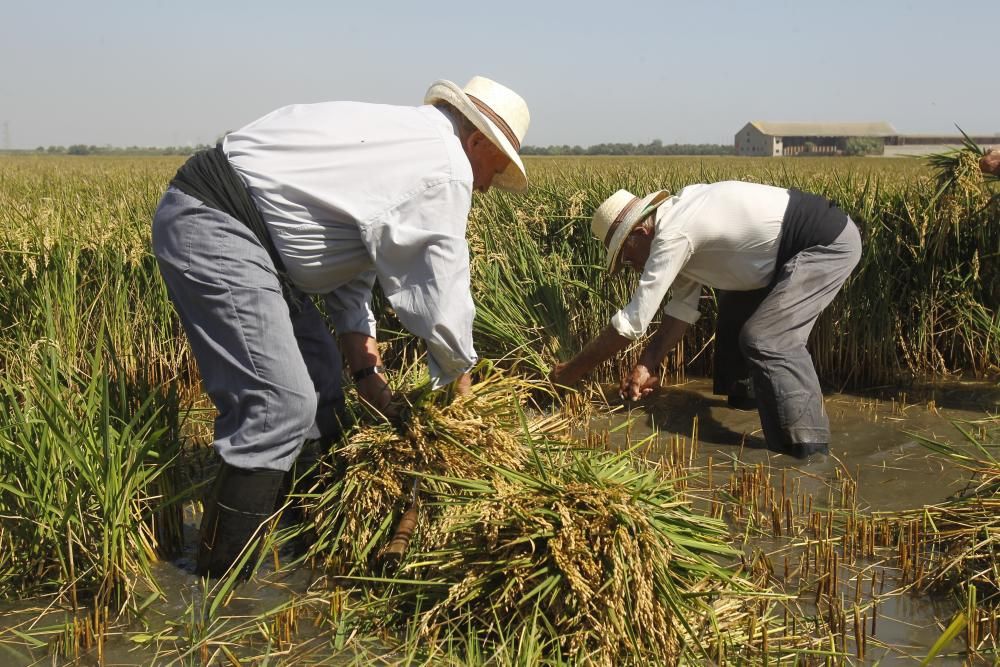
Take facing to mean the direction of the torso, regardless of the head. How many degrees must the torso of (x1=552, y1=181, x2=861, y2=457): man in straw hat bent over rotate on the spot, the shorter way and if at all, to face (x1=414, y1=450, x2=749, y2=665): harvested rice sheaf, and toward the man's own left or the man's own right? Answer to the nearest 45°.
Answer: approximately 90° to the man's own left

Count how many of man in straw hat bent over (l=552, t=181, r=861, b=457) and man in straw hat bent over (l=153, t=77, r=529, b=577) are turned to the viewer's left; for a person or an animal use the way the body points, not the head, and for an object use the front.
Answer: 1

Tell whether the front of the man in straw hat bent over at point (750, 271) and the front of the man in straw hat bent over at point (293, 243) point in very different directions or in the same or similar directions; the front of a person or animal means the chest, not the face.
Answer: very different directions

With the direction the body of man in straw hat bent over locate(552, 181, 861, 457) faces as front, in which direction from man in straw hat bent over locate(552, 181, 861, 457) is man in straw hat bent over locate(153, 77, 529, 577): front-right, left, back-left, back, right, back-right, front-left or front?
front-left

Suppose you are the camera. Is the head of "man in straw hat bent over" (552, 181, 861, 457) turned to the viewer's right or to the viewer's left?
to the viewer's left

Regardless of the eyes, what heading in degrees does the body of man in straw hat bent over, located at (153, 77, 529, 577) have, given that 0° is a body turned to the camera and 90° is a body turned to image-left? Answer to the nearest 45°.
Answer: approximately 270°

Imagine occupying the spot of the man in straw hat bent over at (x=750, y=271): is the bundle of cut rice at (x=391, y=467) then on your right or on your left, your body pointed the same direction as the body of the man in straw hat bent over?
on your left

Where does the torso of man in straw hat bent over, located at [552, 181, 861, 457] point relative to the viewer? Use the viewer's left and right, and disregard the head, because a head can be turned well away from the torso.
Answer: facing to the left of the viewer

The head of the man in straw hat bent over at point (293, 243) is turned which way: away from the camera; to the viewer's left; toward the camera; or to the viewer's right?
to the viewer's right

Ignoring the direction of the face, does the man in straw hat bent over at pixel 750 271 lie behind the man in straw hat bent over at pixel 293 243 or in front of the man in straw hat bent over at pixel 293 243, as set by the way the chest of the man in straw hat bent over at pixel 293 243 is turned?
in front

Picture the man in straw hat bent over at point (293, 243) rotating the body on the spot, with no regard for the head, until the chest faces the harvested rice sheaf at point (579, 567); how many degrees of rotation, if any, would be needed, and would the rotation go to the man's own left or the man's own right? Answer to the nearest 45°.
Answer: approximately 45° to the man's own right
